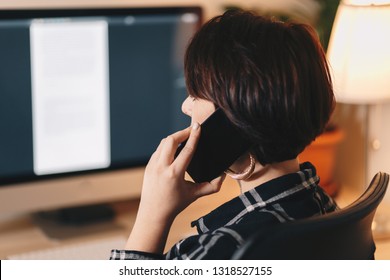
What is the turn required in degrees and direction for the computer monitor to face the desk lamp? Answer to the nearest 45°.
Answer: approximately 45° to its left

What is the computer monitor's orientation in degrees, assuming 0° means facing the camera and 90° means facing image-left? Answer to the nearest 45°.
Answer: approximately 315°

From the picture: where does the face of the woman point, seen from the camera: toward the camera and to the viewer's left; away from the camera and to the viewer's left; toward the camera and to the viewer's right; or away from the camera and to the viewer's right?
away from the camera and to the viewer's left
